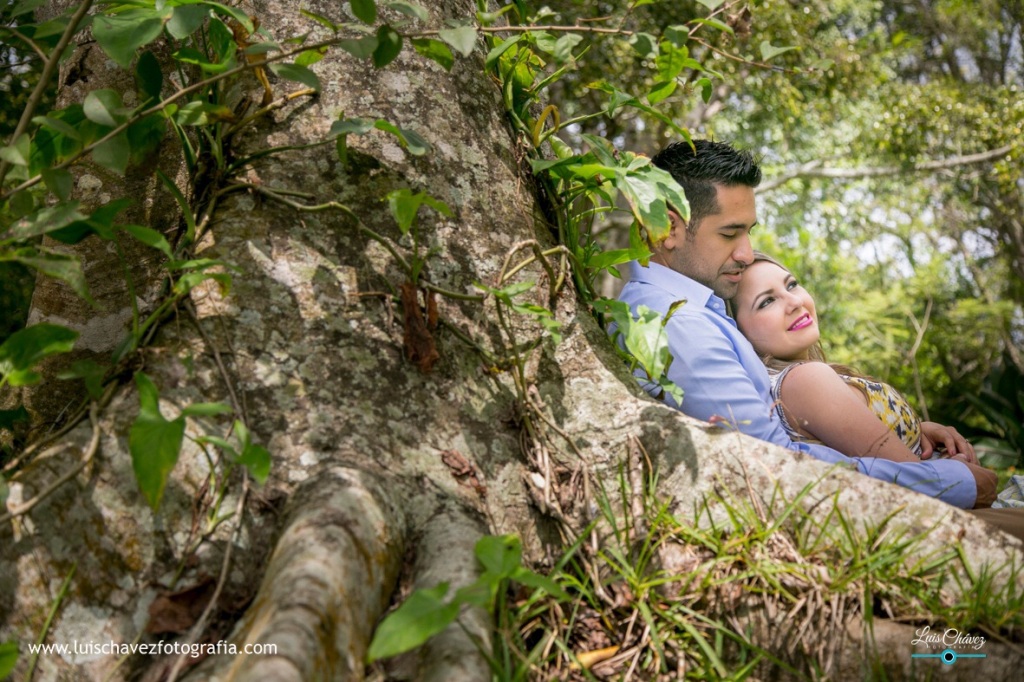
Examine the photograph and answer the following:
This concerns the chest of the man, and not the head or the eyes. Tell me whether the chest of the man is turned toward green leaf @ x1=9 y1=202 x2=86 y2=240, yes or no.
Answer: no

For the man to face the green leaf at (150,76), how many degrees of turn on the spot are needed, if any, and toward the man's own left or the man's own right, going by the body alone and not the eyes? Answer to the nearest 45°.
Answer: approximately 135° to the man's own right

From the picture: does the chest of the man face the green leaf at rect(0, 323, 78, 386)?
no

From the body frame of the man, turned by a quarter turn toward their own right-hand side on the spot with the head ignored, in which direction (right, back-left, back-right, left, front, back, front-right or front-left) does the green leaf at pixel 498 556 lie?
front

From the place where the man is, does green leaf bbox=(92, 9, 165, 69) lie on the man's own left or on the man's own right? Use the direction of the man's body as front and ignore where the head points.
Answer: on the man's own right

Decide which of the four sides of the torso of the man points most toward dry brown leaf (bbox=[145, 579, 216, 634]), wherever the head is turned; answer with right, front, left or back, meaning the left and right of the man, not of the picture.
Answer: right

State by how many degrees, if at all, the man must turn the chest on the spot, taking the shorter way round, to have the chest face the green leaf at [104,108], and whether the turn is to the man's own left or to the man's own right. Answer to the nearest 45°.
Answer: approximately 135° to the man's own right

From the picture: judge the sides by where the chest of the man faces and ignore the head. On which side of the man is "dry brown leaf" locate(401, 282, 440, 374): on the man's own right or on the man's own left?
on the man's own right

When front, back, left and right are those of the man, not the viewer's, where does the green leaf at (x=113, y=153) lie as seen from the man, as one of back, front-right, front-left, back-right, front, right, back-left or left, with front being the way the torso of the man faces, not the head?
back-right

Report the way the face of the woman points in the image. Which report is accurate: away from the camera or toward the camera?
toward the camera

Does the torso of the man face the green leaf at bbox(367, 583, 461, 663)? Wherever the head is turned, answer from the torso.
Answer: no
